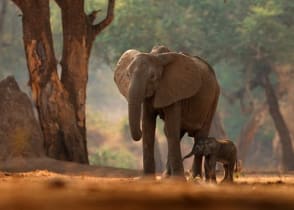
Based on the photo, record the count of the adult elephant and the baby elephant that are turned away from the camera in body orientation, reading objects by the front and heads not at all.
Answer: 0

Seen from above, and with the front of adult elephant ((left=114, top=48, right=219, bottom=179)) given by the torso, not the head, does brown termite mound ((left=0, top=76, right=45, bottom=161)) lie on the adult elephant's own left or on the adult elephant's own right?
on the adult elephant's own right

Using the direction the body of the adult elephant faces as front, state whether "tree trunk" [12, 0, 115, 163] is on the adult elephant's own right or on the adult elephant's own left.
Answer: on the adult elephant's own right

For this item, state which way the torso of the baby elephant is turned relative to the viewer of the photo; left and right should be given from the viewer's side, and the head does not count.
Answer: facing to the left of the viewer

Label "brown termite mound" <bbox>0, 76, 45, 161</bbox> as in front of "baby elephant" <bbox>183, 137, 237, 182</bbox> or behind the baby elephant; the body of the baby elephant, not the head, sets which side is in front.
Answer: in front

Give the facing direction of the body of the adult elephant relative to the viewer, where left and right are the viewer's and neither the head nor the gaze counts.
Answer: facing the viewer and to the left of the viewer

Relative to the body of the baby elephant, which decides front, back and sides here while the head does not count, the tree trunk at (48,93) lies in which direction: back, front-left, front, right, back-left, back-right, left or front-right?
front-right
